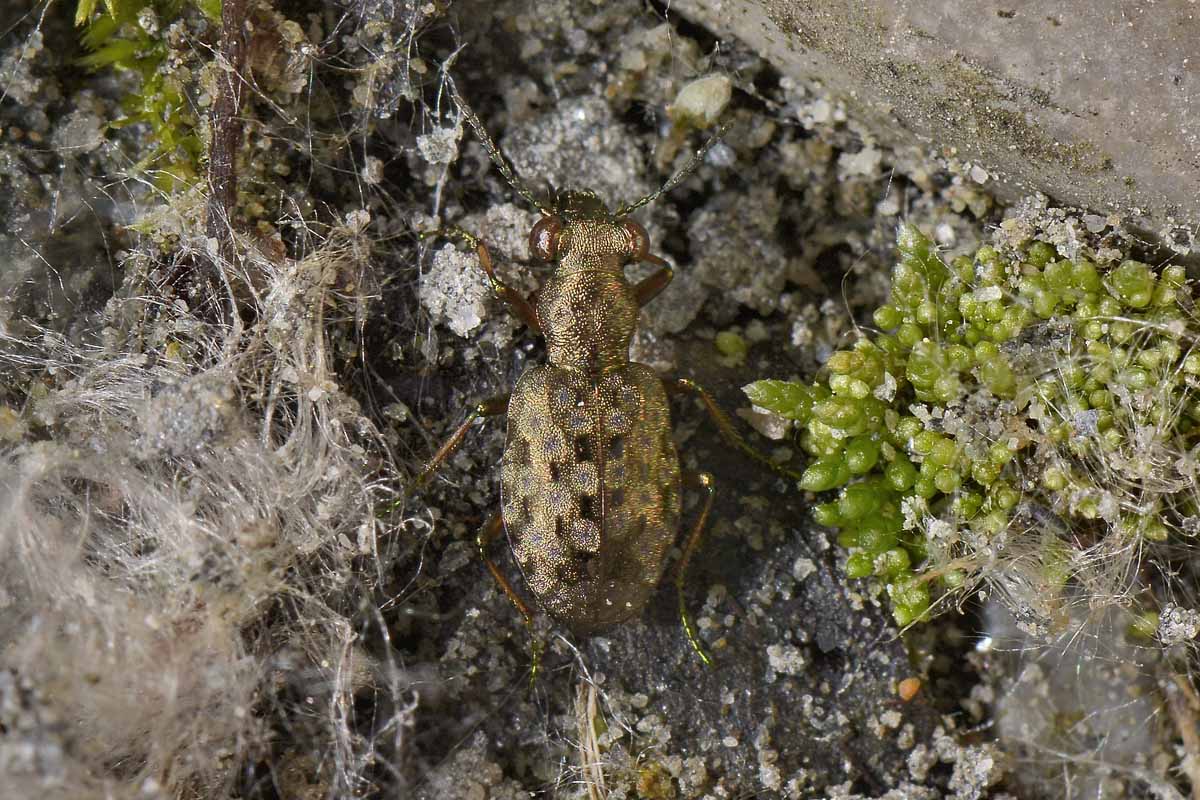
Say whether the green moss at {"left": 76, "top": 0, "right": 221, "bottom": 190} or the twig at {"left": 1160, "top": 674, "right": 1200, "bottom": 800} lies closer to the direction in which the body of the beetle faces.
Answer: the green moss

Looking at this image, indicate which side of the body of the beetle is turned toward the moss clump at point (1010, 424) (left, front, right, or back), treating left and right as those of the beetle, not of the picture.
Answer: right

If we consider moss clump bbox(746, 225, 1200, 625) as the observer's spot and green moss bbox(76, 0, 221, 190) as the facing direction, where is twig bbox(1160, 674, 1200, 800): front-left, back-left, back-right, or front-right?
back-left

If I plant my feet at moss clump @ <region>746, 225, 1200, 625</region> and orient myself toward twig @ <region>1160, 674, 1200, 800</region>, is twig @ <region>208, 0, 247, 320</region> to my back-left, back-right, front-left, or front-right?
back-right

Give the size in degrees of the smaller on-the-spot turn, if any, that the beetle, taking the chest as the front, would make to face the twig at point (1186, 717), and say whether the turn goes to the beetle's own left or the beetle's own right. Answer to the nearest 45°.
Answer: approximately 90° to the beetle's own right

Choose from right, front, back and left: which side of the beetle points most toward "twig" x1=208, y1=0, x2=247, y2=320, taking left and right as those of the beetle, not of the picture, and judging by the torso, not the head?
left

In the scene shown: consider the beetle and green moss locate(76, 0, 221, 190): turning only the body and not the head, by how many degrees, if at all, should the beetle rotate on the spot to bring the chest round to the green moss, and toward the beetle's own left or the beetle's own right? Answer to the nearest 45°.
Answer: approximately 45° to the beetle's own left

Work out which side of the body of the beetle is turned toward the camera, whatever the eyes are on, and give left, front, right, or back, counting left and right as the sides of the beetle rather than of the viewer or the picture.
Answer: back
